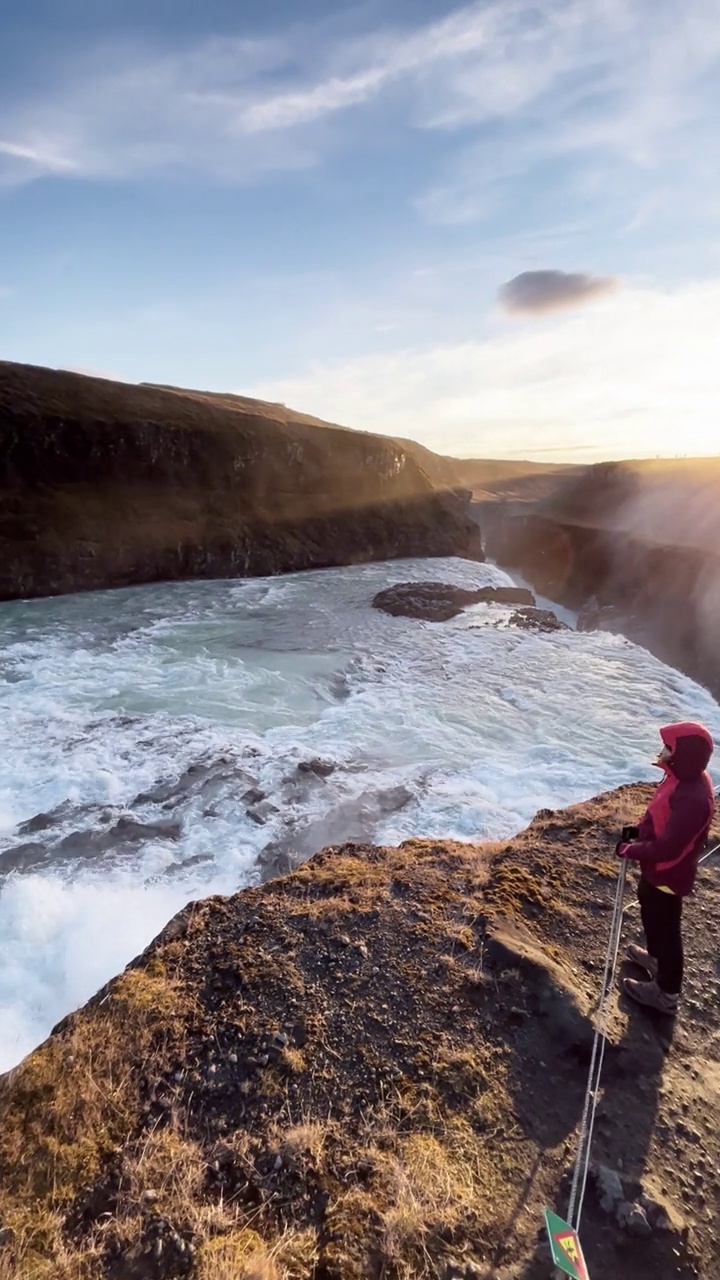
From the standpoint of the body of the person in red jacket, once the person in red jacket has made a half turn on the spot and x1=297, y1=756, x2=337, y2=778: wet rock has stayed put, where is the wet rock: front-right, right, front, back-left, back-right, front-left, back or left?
back-left

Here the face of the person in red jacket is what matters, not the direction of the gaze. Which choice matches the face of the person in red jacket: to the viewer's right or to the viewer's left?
to the viewer's left

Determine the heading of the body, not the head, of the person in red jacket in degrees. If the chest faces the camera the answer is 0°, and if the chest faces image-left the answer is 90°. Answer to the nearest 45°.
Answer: approximately 90°

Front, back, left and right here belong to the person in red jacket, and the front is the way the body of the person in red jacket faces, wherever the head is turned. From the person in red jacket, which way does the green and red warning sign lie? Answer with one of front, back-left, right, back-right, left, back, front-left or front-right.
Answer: left

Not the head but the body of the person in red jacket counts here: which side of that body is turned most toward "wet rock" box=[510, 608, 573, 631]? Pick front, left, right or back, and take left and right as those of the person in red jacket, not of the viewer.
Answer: right

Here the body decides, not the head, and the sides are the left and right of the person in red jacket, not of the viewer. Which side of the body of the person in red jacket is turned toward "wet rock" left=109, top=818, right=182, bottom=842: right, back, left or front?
front

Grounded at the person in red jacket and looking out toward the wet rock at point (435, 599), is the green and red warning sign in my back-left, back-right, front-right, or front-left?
back-left
